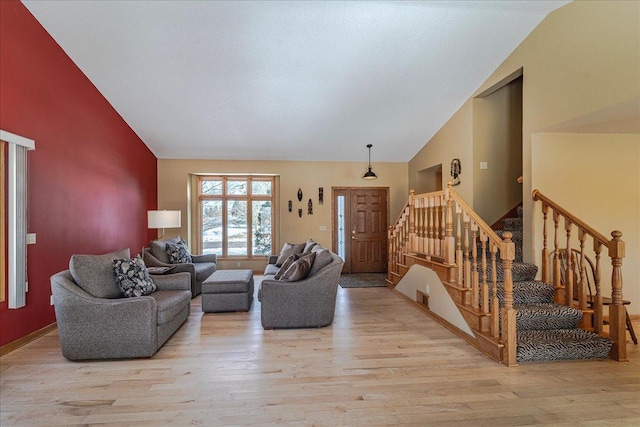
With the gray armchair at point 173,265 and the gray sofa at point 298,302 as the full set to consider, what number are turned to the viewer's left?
1

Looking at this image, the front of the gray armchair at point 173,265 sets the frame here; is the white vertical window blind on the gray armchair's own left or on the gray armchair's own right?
on the gray armchair's own right

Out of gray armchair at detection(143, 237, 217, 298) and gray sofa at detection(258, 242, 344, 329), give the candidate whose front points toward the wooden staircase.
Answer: the gray armchair

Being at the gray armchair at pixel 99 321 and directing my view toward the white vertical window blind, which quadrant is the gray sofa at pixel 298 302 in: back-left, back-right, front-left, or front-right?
back-right

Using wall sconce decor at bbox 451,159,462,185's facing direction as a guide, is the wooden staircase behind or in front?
in front

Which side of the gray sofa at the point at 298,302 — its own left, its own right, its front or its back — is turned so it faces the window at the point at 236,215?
right

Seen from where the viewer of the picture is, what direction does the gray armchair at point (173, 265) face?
facing the viewer and to the right of the viewer

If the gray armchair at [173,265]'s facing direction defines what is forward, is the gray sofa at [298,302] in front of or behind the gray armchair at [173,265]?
in front

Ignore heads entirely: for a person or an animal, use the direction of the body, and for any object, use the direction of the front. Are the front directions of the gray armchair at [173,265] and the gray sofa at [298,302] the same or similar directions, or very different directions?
very different directions

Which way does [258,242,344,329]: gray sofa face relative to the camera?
to the viewer's left

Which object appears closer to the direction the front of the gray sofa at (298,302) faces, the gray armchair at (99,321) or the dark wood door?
the gray armchair
